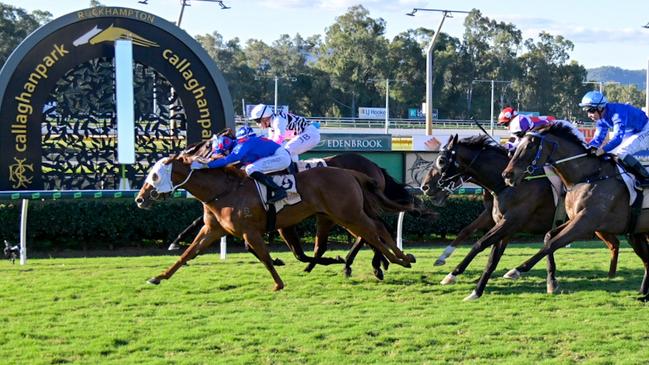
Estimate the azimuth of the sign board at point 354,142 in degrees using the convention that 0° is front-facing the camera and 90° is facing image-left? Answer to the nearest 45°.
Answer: approximately 0°

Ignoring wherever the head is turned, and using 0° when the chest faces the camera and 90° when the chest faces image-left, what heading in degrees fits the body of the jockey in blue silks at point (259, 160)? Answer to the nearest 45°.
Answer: approximately 90°

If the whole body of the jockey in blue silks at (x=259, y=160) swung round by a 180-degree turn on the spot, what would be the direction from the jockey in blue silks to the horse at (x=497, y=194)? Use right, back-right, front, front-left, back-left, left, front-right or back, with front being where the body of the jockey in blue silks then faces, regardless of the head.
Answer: front

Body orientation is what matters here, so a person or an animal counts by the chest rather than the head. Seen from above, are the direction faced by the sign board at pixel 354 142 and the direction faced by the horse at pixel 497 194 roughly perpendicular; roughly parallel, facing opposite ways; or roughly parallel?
roughly perpendicular

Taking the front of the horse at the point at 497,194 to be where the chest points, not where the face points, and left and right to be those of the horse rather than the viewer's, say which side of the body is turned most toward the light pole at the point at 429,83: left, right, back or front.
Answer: right

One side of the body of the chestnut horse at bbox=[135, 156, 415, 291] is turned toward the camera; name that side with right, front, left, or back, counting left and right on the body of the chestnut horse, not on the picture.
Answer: left

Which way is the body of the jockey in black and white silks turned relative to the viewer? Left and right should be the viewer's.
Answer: facing to the left of the viewer

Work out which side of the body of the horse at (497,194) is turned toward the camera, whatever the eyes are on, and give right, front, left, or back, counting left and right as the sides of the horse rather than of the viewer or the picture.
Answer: left

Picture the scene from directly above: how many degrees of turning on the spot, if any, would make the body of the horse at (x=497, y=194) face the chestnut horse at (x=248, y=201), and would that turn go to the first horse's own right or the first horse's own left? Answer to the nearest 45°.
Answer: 0° — it already faces it

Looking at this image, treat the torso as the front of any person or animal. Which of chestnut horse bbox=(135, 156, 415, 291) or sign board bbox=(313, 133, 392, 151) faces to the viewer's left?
the chestnut horse
